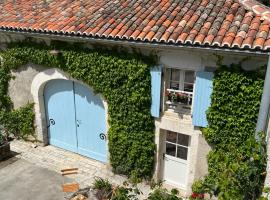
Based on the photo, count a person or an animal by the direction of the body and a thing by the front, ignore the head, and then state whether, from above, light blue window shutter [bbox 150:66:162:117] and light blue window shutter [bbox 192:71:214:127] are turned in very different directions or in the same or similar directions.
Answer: same or similar directions

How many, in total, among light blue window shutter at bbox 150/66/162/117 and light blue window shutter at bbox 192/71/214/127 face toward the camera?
2

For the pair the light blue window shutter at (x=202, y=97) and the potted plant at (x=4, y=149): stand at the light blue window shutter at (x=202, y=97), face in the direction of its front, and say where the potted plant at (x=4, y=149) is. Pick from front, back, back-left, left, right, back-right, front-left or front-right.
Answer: right

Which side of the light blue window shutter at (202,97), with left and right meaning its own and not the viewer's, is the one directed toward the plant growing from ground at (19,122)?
right

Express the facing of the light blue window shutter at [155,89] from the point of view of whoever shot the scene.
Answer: facing the viewer

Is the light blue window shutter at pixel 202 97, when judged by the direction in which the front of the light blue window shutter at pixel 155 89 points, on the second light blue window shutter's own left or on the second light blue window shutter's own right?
on the second light blue window shutter's own left

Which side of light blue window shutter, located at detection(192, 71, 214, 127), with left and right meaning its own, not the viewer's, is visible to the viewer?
front
